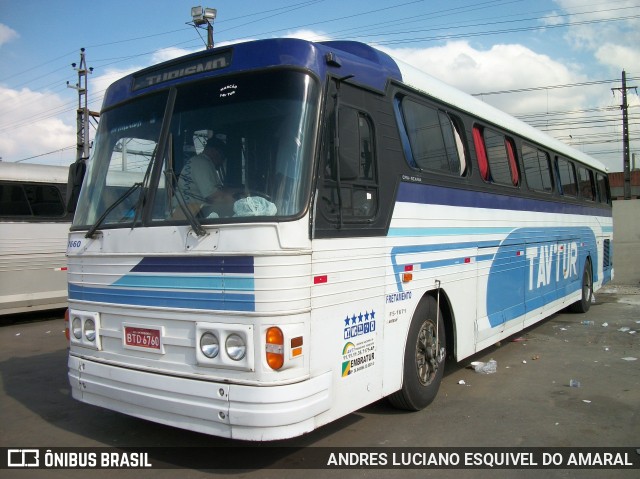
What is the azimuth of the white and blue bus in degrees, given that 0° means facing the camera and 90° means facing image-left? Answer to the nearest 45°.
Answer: approximately 45°

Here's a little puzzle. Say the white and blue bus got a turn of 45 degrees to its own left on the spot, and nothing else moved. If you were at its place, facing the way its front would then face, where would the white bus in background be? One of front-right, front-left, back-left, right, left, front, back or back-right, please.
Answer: back-right

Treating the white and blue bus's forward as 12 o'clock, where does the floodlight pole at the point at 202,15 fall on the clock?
The floodlight pole is roughly at 4 o'clock from the white and blue bus.
